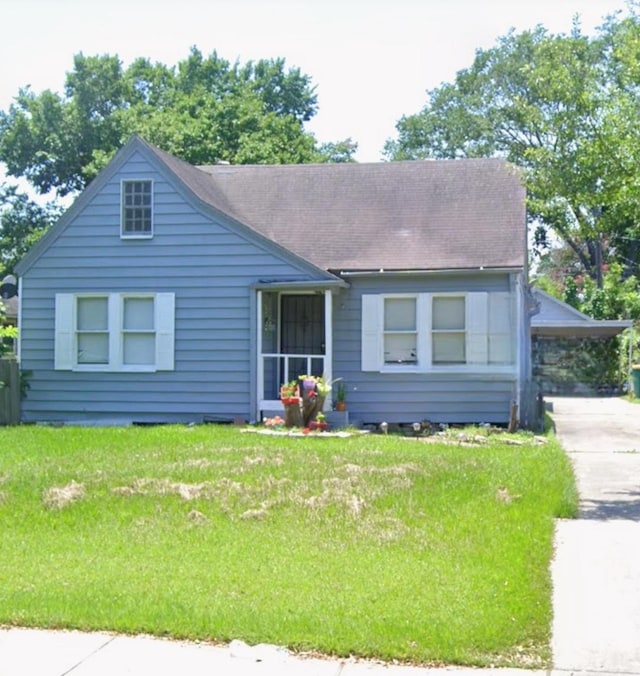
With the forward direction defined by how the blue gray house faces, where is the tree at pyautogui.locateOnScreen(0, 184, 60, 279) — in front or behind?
behind

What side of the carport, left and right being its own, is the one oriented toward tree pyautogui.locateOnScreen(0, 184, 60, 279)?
right

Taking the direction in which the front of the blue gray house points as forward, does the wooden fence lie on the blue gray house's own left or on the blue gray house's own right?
on the blue gray house's own right

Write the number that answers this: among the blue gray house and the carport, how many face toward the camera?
2

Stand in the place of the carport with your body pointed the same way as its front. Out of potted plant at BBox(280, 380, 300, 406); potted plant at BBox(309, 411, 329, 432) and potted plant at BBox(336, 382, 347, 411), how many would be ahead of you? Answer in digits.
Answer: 3

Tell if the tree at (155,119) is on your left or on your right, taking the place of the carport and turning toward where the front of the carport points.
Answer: on your right

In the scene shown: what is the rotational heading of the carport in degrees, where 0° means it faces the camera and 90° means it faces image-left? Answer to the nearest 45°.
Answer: approximately 0°

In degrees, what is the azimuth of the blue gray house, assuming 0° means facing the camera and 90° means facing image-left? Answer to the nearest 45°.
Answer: approximately 0°
